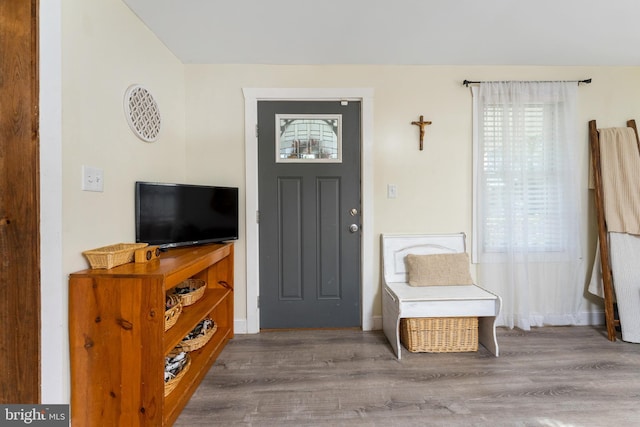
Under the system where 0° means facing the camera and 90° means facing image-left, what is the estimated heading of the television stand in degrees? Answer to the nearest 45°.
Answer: approximately 315°

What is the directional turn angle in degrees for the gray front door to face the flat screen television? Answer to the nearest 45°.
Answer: approximately 45° to its right

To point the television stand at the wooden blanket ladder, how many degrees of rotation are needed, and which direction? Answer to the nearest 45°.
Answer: approximately 45° to its left

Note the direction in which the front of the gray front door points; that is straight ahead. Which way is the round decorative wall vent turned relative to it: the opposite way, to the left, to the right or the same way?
to the left

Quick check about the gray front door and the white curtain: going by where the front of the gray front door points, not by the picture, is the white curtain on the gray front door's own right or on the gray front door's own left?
on the gray front door's own left

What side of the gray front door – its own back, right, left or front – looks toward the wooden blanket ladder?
left

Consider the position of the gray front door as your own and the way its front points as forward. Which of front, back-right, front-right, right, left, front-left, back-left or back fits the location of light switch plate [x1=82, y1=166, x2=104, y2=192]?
front-right

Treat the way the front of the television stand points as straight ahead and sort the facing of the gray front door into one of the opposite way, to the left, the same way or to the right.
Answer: to the right
